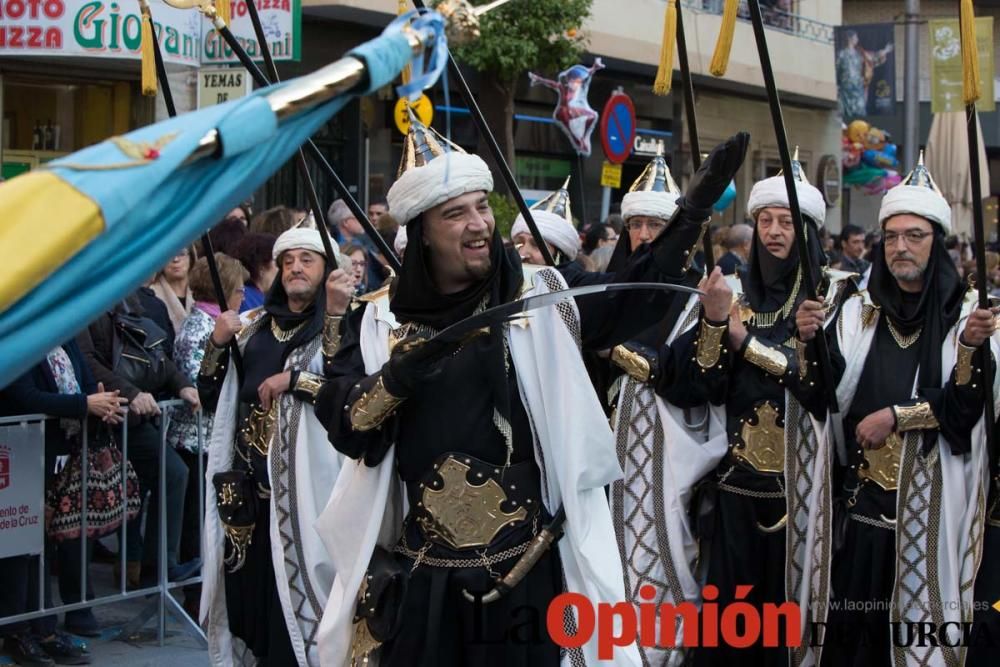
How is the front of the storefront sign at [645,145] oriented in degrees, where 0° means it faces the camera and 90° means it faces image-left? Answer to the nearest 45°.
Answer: approximately 0°

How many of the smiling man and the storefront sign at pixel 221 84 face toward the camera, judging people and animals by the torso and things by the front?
2

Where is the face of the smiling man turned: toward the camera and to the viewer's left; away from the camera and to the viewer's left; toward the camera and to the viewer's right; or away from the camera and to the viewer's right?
toward the camera and to the viewer's right

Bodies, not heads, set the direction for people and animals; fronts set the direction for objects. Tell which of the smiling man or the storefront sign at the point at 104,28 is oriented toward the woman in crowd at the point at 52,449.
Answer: the storefront sign

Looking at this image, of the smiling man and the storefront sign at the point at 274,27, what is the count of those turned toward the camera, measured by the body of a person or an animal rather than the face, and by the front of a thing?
2

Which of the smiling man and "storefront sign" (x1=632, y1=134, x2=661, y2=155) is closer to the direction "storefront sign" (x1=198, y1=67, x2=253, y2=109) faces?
the smiling man

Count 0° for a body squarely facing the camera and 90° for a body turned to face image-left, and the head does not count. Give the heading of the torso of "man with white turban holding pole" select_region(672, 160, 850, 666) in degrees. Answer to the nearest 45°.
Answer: approximately 0°

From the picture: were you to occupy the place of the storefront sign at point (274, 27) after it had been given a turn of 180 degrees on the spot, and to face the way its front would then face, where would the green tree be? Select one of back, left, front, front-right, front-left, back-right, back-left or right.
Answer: front-right

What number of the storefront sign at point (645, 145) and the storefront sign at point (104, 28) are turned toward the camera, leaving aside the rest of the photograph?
2

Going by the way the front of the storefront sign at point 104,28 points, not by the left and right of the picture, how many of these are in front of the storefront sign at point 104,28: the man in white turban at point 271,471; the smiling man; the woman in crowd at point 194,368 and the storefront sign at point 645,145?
3
